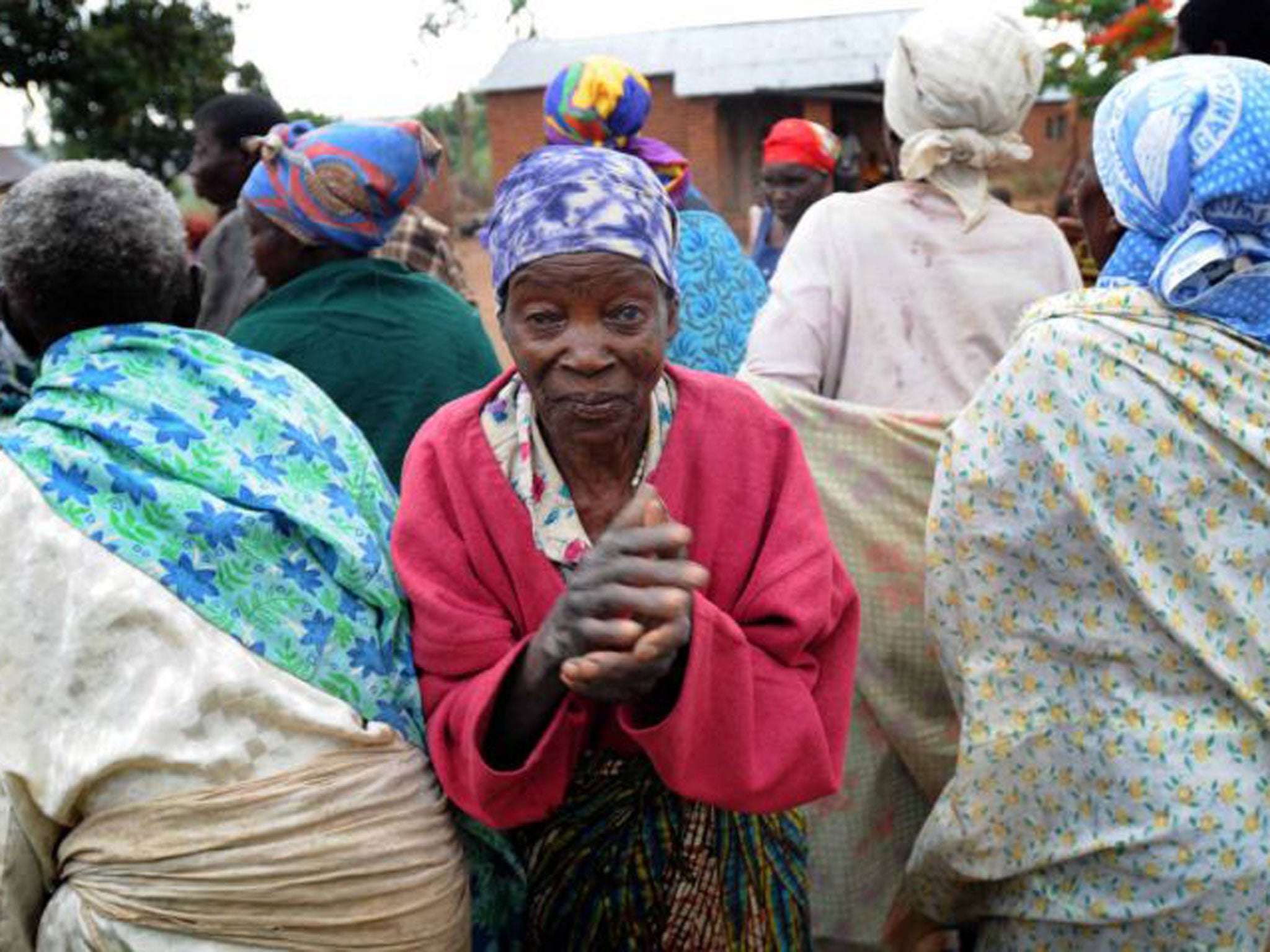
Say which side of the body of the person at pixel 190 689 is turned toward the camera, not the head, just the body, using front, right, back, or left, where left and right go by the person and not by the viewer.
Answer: back

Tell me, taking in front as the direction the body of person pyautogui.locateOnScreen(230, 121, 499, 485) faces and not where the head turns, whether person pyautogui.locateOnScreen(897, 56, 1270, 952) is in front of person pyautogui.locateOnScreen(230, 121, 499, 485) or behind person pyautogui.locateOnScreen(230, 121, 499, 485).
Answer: behind

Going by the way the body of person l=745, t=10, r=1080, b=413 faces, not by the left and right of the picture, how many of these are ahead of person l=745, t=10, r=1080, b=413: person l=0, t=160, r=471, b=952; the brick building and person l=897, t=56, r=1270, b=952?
1

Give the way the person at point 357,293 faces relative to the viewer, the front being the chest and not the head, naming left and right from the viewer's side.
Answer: facing away from the viewer and to the left of the viewer

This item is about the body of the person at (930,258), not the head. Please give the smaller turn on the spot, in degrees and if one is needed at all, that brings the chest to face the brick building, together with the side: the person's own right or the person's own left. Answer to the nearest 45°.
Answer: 0° — they already face it

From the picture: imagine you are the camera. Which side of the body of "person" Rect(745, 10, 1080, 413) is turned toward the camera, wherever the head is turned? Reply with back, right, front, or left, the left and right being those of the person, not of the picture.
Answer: back

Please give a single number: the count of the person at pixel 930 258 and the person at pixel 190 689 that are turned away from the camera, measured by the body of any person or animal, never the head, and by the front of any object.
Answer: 2

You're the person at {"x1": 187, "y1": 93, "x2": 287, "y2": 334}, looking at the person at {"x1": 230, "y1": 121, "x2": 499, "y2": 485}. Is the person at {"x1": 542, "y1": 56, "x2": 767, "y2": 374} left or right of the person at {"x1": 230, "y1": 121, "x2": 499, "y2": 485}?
left

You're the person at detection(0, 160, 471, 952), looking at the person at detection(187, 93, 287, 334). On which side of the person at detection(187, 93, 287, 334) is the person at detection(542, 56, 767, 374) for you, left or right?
right

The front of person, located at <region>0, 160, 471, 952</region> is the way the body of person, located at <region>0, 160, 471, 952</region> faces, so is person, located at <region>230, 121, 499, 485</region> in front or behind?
in front

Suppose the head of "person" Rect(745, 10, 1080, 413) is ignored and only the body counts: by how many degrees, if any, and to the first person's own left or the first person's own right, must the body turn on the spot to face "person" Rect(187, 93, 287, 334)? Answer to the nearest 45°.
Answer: approximately 45° to the first person's own left

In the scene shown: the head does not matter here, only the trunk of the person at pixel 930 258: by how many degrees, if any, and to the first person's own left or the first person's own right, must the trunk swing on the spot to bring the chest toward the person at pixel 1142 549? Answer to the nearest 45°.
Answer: approximately 180°

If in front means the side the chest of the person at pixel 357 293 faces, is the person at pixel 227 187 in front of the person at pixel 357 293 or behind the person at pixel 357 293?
in front

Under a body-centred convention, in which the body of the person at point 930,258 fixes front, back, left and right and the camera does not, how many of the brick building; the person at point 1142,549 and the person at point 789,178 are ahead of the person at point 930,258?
2
